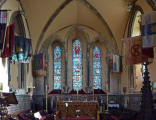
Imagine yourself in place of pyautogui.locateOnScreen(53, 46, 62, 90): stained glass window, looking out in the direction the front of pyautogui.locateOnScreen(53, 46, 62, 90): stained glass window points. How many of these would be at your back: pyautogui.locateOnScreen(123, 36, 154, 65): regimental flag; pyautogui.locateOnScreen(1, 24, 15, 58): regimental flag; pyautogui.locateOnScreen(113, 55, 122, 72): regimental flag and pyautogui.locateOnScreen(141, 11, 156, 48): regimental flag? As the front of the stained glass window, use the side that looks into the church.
0

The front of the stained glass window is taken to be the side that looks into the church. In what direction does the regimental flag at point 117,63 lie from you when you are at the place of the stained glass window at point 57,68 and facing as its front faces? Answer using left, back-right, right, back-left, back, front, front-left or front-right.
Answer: front-left

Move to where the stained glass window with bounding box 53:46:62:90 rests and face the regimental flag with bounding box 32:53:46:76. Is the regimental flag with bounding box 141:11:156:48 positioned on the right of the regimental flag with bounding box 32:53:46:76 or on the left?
left

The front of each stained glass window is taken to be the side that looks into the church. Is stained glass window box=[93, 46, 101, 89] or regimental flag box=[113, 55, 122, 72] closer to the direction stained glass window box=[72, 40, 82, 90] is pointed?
the regimental flag

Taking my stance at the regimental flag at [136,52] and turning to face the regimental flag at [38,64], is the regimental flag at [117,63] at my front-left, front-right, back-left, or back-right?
front-right

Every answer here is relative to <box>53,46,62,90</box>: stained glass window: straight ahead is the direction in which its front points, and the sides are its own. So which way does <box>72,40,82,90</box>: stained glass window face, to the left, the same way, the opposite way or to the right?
the same way

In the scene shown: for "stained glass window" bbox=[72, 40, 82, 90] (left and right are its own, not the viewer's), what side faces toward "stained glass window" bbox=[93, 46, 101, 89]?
left

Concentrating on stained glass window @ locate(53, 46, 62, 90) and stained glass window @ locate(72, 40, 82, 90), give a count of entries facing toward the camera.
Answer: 2

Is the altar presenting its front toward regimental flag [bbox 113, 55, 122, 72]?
no

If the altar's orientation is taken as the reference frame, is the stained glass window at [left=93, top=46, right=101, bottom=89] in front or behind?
behind

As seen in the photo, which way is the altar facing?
toward the camera

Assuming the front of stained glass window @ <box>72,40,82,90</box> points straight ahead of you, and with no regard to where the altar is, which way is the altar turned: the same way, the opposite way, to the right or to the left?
the same way

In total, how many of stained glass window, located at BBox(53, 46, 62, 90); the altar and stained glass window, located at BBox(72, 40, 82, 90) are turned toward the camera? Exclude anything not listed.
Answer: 3

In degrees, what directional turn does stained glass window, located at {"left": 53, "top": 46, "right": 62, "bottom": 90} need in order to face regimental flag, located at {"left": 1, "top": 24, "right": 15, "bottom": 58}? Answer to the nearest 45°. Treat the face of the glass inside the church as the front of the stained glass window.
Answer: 0° — it already faces it

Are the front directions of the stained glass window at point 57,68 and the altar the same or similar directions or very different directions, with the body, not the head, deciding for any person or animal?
same or similar directions

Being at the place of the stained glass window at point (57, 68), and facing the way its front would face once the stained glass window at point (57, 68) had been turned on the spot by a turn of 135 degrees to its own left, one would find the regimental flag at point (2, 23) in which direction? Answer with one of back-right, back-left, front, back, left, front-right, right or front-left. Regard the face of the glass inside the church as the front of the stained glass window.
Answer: back-right

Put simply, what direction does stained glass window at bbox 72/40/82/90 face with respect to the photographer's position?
facing the viewer
